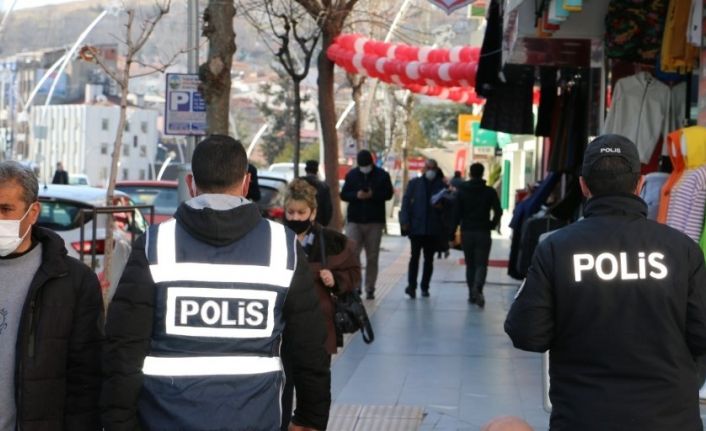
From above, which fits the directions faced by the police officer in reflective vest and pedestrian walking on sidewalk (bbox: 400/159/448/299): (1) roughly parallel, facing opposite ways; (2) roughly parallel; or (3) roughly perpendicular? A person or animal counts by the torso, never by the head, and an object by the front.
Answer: roughly parallel, facing opposite ways

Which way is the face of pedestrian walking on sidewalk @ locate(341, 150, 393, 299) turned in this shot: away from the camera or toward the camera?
toward the camera

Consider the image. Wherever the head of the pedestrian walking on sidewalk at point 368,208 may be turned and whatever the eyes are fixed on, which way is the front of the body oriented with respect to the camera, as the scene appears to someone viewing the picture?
toward the camera

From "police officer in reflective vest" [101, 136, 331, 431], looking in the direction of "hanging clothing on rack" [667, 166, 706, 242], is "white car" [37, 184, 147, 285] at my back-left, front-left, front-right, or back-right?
front-left

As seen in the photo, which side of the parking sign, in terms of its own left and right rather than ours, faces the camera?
front

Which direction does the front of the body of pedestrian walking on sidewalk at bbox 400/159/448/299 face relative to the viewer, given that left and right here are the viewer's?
facing the viewer

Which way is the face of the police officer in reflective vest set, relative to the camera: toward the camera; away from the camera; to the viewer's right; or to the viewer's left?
away from the camera

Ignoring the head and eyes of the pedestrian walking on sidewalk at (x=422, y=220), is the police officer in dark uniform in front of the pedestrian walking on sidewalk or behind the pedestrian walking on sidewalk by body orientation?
in front

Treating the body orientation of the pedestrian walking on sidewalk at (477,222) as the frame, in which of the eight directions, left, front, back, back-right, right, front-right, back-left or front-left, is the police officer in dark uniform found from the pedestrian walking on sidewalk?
back

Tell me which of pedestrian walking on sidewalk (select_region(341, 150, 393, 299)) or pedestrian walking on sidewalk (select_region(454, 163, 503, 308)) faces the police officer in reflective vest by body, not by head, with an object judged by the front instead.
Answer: pedestrian walking on sidewalk (select_region(341, 150, 393, 299))

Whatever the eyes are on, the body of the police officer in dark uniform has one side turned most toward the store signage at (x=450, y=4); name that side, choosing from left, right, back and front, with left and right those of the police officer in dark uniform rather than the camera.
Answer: front

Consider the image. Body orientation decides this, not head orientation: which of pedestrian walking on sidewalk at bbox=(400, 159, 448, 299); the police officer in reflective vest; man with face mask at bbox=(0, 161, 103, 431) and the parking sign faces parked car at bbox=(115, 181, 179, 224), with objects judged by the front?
the police officer in reflective vest

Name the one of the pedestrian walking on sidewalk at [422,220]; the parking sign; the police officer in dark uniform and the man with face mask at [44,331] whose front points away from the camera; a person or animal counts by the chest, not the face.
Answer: the police officer in dark uniform

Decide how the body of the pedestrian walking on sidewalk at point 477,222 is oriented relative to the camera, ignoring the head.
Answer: away from the camera

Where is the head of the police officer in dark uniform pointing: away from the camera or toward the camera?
away from the camera

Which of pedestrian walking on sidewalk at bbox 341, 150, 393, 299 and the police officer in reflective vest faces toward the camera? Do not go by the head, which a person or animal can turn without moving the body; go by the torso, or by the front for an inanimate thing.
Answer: the pedestrian walking on sidewalk

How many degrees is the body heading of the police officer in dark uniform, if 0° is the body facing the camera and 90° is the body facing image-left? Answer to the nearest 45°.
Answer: approximately 180°
